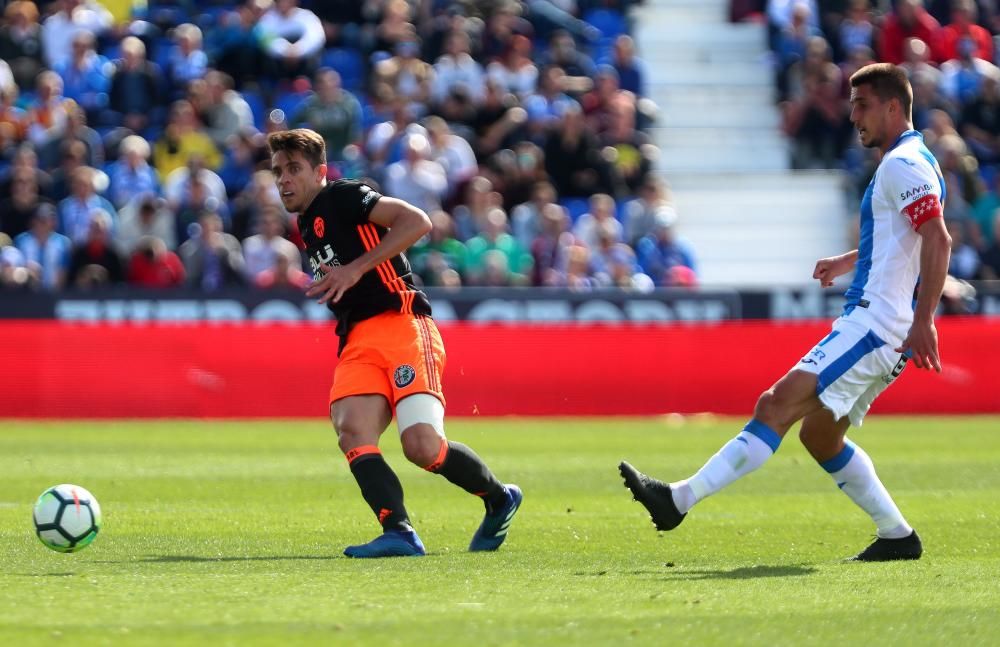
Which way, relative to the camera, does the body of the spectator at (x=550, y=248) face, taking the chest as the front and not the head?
toward the camera

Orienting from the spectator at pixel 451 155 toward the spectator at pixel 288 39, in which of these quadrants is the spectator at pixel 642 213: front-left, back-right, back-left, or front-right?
back-right

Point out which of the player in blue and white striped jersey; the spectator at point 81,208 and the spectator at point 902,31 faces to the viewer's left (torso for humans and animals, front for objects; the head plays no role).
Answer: the player in blue and white striped jersey

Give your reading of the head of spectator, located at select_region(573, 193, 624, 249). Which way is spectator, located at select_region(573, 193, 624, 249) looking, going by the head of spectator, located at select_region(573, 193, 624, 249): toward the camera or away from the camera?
toward the camera

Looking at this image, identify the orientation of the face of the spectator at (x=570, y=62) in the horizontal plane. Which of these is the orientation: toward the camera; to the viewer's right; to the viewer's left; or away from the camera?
toward the camera

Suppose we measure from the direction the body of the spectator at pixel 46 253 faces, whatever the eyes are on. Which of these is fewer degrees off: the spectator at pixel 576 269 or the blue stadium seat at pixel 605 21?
the spectator

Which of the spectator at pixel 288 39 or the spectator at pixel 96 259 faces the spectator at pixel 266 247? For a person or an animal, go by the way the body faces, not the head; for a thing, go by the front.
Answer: the spectator at pixel 288 39

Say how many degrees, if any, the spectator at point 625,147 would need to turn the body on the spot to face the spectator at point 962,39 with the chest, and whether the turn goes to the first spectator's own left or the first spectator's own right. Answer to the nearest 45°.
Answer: approximately 135° to the first spectator's own left

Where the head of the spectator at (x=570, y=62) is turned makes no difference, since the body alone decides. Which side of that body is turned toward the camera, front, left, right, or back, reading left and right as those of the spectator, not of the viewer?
front

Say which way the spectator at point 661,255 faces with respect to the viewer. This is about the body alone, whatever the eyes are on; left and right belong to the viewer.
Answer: facing the viewer

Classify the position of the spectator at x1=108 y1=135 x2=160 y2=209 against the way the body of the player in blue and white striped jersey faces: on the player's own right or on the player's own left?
on the player's own right

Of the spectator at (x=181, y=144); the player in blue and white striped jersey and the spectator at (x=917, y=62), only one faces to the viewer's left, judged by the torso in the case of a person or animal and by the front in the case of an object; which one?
the player in blue and white striped jersey

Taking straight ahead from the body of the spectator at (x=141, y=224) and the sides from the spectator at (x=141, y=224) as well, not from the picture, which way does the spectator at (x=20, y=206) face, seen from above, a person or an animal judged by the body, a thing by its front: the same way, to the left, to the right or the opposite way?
the same way

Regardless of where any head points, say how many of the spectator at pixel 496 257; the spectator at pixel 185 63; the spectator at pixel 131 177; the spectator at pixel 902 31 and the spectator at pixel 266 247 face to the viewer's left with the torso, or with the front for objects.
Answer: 0

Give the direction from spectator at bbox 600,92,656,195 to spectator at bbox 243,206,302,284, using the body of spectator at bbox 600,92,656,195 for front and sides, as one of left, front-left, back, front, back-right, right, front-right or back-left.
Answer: front-right

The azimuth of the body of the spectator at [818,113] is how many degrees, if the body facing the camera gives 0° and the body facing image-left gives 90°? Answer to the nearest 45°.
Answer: approximately 0°

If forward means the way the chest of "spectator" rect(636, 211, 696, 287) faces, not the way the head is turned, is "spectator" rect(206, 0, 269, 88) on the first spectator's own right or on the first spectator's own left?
on the first spectator's own right

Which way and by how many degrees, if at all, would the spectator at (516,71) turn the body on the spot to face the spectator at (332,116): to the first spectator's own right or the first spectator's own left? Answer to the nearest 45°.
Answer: approximately 45° to the first spectator's own right

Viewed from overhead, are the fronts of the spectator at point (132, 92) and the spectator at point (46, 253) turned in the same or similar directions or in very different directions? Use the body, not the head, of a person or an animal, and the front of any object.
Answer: same or similar directions

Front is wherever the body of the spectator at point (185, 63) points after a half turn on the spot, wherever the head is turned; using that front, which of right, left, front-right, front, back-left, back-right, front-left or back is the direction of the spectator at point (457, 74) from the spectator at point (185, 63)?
right
